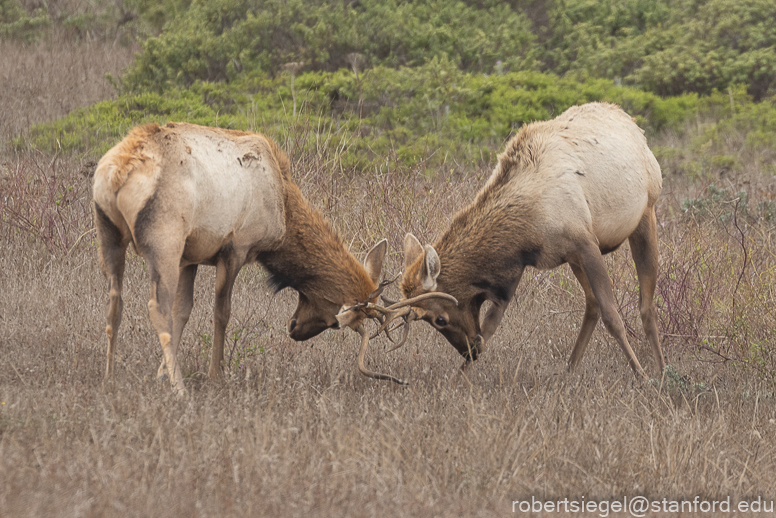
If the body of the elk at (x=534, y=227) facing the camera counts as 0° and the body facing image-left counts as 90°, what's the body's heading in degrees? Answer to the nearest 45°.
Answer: approximately 45°

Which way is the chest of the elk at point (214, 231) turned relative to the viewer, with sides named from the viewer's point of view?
facing away from the viewer and to the right of the viewer

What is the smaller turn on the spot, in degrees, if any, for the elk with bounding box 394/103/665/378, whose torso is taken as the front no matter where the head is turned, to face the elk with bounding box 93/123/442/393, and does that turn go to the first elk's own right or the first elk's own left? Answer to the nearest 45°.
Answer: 0° — it already faces it

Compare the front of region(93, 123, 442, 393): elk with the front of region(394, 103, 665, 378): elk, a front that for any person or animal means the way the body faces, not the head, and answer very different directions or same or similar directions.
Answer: very different directions
